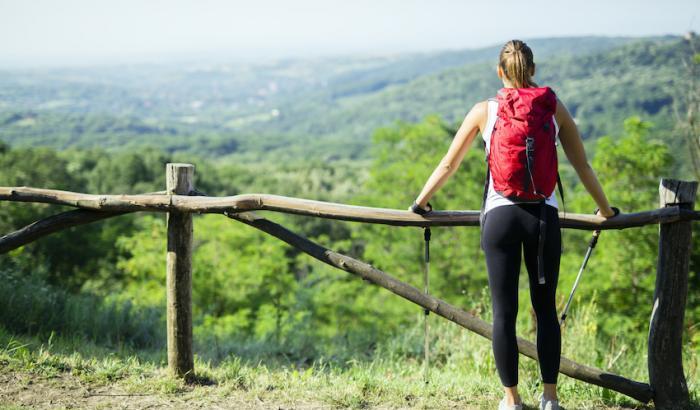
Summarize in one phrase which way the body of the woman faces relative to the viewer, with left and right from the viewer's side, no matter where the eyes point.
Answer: facing away from the viewer

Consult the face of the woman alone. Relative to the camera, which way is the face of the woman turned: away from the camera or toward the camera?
away from the camera
